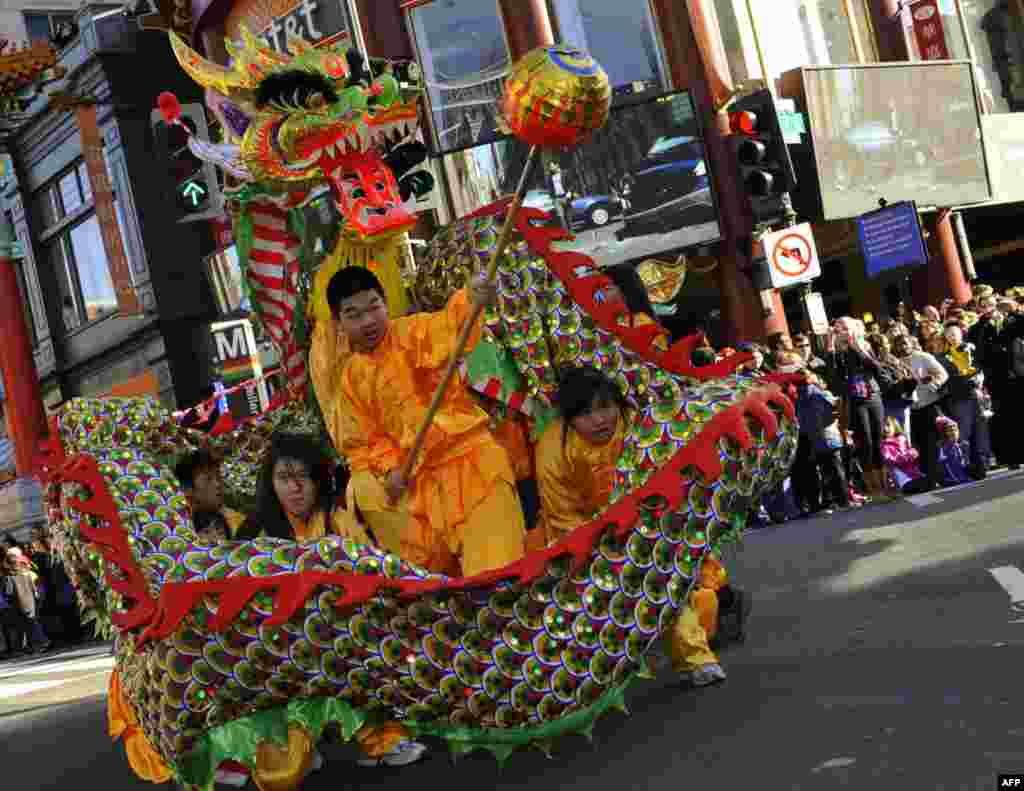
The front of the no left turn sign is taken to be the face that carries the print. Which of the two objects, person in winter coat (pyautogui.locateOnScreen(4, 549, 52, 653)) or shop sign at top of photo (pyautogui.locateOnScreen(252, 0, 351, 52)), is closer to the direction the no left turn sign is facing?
the person in winter coat

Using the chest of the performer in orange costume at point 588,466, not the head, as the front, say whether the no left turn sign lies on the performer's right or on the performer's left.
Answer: on the performer's left

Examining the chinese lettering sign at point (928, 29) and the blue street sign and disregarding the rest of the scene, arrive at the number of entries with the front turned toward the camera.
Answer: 2

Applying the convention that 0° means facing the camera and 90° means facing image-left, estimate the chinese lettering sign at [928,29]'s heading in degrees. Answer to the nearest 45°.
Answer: approximately 0°

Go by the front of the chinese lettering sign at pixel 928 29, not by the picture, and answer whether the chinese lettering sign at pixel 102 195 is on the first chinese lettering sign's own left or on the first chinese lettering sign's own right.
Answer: on the first chinese lettering sign's own right

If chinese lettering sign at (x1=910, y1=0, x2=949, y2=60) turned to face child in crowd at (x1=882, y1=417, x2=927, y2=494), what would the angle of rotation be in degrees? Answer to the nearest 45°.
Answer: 0° — it already faces them

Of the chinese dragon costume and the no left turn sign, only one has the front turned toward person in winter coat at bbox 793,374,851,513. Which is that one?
the no left turn sign

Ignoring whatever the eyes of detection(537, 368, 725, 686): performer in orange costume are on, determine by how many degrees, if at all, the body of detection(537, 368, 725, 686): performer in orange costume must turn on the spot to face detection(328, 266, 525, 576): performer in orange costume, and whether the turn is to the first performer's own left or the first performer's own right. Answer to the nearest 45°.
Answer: approximately 135° to the first performer's own right
